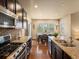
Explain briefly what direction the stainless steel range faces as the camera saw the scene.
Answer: facing the viewer and to the right of the viewer

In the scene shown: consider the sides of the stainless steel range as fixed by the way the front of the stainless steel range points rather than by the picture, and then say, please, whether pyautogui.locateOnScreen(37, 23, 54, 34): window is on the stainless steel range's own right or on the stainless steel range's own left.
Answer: on the stainless steel range's own left

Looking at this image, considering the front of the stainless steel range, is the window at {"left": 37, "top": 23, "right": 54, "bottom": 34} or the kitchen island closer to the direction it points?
the kitchen island

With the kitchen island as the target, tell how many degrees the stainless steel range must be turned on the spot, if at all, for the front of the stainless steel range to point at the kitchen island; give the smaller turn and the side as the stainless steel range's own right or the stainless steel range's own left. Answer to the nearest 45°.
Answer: approximately 45° to the stainless steel range's own left
